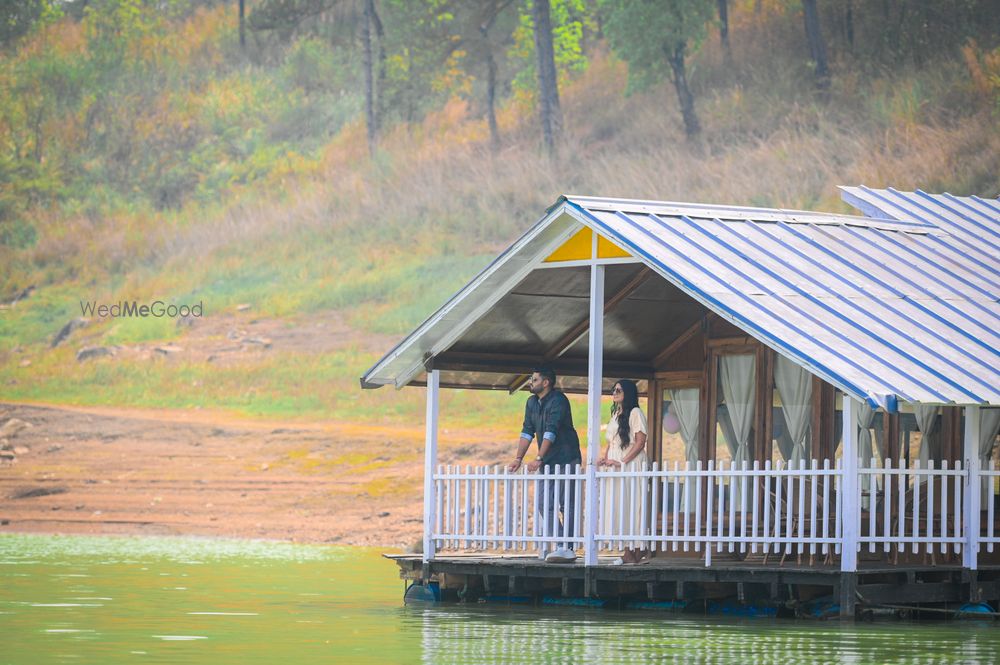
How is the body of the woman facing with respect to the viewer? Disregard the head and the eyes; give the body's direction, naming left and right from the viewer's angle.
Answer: facing the viewer and to the left of the viewer

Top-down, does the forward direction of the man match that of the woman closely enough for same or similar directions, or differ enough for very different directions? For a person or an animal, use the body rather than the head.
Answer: same or similar directions

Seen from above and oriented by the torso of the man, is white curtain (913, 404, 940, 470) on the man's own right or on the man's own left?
on the man's own left

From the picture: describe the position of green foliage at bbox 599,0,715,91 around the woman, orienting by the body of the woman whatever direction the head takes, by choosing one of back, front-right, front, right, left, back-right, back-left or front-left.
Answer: back-right

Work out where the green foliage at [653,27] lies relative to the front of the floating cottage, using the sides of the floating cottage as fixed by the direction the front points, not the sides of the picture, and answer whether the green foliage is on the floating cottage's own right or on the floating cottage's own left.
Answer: on the floating cottage's own right

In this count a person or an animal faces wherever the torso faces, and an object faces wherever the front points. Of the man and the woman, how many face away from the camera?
0

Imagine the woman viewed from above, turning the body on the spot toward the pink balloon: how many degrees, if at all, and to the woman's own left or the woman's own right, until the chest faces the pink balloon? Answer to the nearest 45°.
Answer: approximately 135° to the woman's own right

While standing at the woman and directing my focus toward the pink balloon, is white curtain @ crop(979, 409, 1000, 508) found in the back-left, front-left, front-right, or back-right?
front-right

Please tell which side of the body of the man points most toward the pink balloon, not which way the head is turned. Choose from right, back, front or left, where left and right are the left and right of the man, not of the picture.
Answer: back

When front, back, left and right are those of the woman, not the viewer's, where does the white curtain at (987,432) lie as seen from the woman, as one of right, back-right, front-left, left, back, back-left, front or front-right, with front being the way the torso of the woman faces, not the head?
back-left

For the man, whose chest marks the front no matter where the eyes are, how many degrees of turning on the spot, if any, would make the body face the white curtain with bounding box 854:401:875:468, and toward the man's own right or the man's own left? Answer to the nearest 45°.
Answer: approximately 135° to the man's own left

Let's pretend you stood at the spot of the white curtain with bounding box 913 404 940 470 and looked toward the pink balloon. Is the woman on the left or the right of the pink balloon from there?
left

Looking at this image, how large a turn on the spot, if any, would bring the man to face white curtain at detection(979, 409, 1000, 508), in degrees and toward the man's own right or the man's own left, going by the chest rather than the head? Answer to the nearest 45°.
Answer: approximately 135° to the man's own left
